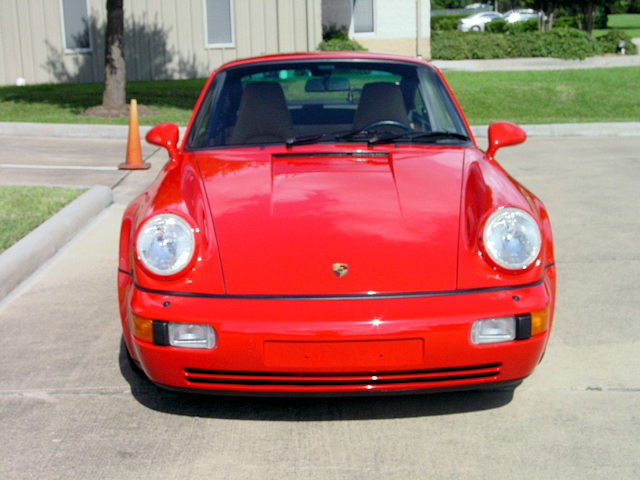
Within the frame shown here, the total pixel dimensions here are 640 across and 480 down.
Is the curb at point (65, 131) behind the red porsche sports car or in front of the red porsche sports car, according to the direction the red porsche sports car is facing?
behind

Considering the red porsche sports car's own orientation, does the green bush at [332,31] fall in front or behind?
behind

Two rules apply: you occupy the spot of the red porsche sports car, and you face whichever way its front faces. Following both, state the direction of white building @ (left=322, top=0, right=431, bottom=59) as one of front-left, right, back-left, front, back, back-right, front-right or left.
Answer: back

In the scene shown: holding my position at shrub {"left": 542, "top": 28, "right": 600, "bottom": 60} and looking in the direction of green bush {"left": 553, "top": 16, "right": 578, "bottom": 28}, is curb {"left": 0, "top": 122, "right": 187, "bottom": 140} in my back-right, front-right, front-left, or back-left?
back-left

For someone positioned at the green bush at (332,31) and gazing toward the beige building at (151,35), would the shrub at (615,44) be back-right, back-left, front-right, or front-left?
back-left

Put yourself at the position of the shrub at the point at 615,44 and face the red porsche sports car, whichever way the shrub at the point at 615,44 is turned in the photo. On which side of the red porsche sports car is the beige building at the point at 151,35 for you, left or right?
right

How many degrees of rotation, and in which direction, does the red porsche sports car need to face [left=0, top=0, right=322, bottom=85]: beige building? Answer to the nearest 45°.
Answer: approximately 180°

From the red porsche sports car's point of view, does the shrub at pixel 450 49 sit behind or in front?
behind

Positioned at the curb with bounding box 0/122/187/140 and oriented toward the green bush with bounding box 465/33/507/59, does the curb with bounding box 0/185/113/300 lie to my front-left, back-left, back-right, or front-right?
back-right

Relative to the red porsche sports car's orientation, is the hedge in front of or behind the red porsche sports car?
behind

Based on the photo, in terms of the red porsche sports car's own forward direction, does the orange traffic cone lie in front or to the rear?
to the rear

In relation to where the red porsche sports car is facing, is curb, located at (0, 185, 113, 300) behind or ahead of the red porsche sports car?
behind

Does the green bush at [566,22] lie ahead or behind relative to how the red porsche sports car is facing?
behind

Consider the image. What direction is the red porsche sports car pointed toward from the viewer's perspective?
toward the camera

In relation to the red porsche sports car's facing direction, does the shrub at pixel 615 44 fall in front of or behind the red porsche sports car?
behind

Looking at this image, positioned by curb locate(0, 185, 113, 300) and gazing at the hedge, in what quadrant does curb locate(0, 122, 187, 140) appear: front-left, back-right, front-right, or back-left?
front-left

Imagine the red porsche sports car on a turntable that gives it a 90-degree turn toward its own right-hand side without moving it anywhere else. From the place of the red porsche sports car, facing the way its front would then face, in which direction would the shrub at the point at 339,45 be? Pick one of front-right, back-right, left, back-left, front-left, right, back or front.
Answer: right
